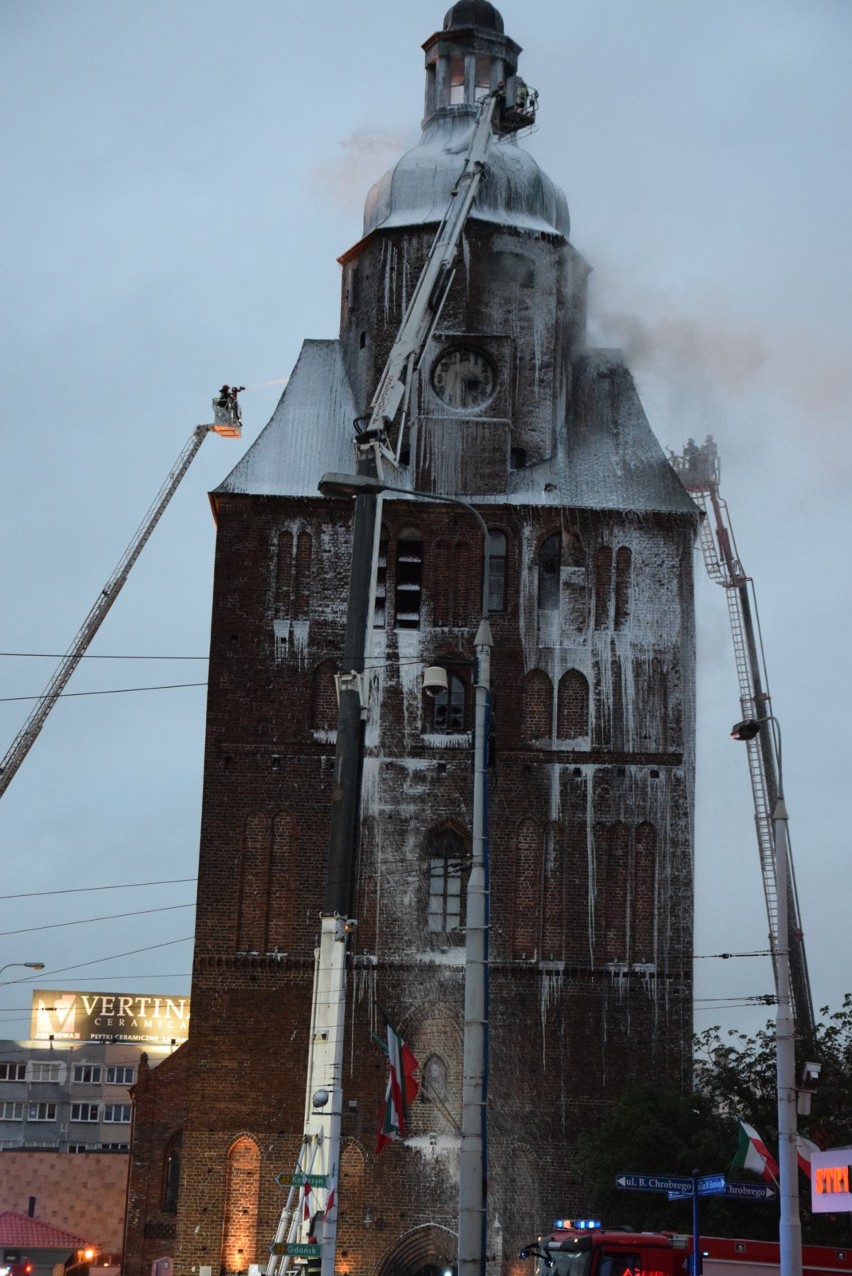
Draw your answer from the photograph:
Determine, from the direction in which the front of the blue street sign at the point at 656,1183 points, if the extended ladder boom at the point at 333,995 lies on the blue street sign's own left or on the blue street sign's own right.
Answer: on the blue street sign's own right

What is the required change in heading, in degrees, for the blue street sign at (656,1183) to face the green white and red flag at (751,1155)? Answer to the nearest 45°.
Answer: approximately 135° to its left

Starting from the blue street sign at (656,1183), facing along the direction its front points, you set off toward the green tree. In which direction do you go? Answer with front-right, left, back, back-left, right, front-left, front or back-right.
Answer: back

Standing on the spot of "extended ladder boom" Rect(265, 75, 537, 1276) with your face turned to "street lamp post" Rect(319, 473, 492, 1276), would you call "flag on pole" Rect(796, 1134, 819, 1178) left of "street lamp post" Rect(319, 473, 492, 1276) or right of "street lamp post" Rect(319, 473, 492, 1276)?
left

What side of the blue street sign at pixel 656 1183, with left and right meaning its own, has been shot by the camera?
front

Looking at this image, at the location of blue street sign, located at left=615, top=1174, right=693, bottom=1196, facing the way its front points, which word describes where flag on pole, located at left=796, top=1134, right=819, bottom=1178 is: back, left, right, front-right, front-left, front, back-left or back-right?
left

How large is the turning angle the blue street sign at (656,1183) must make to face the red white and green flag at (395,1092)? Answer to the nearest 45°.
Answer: approximately 135° to its right

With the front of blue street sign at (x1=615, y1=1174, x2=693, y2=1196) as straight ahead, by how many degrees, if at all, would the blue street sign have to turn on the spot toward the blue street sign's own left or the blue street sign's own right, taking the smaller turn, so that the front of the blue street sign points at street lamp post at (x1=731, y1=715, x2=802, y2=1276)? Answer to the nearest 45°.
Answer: approximately 45° to the blue street sign's own left
